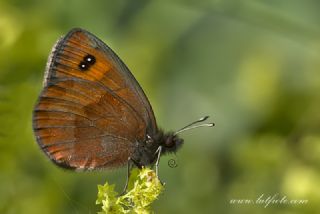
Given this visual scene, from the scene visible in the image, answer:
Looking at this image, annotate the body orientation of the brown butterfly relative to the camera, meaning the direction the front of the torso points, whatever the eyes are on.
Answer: to the viewer's right
